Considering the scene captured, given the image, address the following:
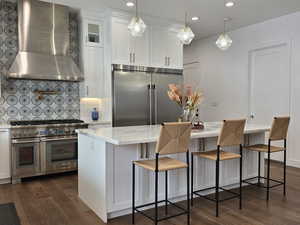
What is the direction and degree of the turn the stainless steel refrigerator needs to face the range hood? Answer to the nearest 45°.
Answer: approximately 135° to its right

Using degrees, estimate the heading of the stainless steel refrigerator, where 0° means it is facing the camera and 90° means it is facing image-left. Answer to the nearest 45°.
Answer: approximately 315°

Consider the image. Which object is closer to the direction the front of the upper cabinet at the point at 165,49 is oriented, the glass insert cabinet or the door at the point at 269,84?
the door

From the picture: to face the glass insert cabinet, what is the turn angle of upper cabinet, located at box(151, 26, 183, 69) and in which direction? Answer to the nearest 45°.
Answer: approximately 90° to its right

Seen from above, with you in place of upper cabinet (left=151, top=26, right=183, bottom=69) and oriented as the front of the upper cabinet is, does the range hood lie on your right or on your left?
on your right

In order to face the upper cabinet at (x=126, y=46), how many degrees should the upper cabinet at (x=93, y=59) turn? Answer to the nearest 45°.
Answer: approximately 90° to its left

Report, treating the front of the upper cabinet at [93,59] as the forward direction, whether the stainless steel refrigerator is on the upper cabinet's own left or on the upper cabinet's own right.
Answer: on the upper cabinet's own left
